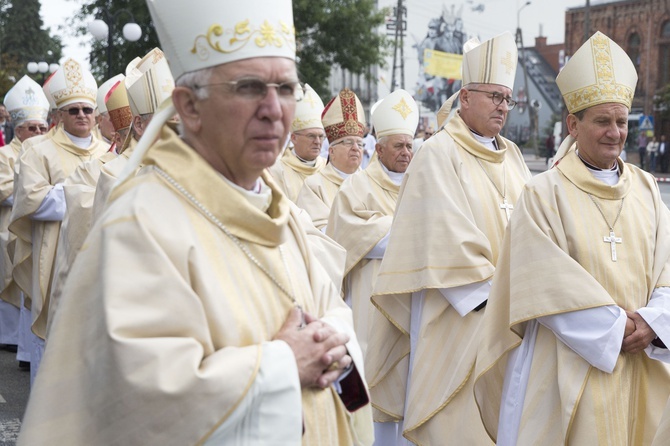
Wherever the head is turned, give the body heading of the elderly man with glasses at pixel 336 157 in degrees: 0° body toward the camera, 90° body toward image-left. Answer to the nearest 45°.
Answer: approximately 315°

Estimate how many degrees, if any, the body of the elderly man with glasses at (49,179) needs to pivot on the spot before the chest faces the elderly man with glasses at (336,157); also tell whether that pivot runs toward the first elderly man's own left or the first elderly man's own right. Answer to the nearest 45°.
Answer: approximately 45° to the first elderly man's own left

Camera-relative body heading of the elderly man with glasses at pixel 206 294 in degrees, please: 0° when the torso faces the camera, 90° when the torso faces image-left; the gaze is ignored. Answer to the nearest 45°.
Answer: approximately 315°

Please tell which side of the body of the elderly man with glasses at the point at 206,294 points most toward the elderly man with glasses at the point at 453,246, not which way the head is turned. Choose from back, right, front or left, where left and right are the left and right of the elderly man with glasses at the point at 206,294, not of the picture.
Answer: left

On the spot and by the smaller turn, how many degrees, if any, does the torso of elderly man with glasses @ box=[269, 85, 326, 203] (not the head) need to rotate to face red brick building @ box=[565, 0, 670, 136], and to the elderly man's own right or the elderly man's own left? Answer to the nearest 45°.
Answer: approximately 90° to the elderly man's own left

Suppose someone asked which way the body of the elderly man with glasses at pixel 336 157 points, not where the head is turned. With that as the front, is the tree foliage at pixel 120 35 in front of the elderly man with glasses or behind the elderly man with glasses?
behind

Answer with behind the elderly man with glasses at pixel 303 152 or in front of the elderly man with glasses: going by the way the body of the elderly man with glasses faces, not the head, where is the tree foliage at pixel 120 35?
behind

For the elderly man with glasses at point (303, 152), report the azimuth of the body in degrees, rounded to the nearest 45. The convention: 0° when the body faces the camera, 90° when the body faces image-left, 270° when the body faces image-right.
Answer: approximately 315°

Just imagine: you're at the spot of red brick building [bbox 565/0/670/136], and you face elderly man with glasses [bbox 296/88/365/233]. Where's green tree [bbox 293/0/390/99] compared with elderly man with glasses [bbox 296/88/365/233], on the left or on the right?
right

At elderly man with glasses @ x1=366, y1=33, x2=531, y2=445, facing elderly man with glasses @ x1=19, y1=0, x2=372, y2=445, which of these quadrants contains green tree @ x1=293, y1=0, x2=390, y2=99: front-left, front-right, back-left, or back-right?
back-right

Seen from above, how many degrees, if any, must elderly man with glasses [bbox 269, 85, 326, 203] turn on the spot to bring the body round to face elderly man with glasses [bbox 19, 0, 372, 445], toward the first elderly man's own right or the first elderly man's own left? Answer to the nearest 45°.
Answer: approximately 45° to the first elderly man's own right

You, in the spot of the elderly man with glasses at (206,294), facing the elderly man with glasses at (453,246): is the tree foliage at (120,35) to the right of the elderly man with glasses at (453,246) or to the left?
left
